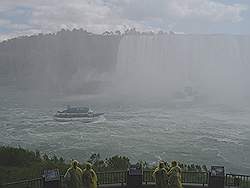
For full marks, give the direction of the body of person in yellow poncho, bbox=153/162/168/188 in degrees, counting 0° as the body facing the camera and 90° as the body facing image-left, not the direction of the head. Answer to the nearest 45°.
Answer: approximately 180°

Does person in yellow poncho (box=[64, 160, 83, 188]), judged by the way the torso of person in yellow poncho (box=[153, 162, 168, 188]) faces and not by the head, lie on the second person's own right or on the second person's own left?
on the second person's own left
